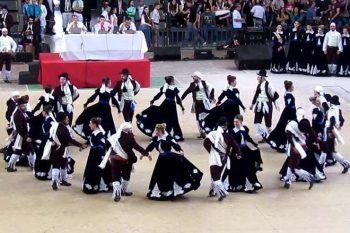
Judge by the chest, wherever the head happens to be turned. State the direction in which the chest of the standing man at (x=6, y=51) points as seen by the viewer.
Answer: toward the camera

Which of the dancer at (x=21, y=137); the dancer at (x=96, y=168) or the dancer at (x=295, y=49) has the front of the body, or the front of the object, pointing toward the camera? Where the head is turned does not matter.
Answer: the dancer at (x=295, y=49)

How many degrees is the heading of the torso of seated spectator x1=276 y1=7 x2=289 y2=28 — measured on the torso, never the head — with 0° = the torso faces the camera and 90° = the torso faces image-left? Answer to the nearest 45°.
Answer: approximately 0°

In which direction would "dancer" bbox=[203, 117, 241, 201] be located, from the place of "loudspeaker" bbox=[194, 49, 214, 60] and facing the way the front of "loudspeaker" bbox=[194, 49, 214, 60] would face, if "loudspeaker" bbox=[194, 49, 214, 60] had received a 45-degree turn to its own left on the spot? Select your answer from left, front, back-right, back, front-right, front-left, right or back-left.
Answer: front-right

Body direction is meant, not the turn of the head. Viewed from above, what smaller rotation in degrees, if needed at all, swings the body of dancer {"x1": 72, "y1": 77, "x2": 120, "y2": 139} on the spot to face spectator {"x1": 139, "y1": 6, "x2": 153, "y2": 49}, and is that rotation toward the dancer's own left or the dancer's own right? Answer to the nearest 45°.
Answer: approximately 135° to the dancer's own left

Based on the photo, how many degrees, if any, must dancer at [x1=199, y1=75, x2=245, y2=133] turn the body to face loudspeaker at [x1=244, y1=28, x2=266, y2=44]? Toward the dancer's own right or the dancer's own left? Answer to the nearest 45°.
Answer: approximately 135° to the dancer's own left

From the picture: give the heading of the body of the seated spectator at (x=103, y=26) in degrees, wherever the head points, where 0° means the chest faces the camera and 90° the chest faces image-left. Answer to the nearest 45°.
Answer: approximately 0°

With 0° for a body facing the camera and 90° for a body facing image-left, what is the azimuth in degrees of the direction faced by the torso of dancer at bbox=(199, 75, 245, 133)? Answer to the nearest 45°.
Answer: approximately 315°
